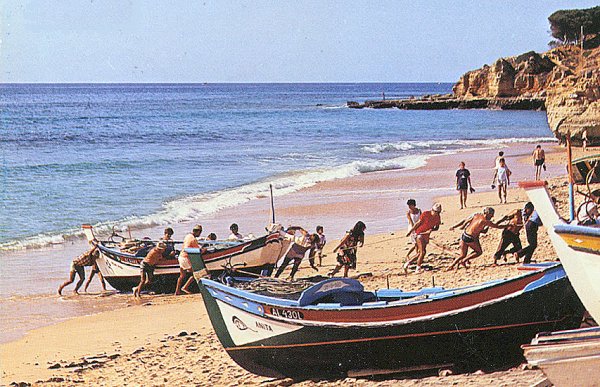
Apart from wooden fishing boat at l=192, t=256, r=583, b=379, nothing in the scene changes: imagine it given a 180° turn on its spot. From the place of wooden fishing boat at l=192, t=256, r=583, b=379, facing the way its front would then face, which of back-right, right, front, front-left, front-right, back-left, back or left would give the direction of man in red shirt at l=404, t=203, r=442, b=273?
left

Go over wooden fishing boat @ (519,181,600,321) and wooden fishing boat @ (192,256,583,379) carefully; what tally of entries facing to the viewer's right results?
0

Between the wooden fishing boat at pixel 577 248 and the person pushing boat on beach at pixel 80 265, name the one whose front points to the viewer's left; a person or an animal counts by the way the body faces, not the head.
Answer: the wooden fishing boat

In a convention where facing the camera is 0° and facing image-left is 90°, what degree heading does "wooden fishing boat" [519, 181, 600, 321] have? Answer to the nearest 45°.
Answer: approximately 90°

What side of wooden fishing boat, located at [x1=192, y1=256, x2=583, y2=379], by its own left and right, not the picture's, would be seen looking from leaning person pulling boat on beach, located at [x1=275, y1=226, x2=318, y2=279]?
right

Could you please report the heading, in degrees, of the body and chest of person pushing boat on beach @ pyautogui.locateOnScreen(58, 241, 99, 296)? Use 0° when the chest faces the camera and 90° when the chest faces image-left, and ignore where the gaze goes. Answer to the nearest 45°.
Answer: approximately 270°

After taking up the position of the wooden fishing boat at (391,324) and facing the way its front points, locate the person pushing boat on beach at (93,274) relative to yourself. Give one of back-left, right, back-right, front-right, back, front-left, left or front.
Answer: front-right

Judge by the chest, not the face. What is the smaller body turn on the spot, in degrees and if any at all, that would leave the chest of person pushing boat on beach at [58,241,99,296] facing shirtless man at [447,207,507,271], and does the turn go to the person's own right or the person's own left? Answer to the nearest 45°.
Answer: approximately 45° to the person's own right

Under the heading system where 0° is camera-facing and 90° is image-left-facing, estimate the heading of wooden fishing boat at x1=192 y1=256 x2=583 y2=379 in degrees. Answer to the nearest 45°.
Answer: approximately 90°

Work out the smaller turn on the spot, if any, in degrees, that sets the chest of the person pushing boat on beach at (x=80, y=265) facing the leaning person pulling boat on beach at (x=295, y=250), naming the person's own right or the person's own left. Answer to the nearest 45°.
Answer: approximately 45° to the person's own right

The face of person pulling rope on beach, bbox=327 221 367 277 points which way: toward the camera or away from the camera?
away from the camera
